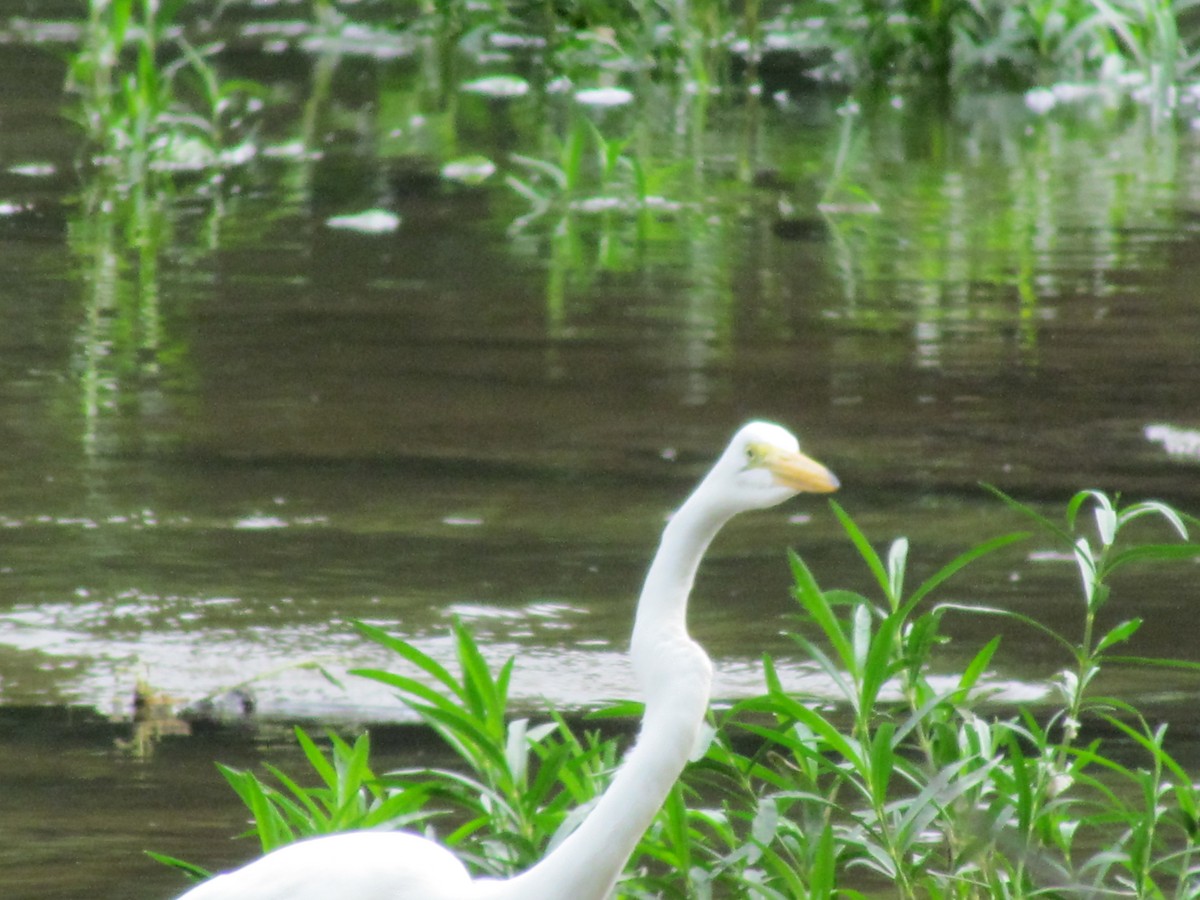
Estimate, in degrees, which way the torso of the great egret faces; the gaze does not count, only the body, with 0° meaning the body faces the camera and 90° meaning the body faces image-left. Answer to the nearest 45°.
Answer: approximately 270°

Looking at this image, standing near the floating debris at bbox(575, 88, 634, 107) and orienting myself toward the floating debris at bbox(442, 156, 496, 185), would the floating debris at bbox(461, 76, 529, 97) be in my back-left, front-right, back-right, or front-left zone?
back-right

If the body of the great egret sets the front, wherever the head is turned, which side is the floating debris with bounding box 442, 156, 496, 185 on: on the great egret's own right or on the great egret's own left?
on the great egret's own left

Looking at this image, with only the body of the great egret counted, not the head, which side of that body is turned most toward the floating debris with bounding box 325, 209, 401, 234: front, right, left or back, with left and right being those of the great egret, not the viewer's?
left

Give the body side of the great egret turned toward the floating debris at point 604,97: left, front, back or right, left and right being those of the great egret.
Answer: left

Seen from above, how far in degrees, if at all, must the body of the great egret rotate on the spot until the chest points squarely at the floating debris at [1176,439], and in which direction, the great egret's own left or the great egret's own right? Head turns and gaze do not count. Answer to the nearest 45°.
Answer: approximately 45° to the great egret's own left
